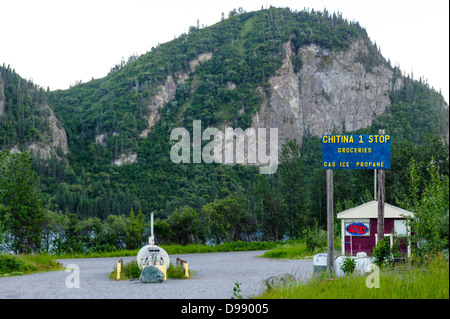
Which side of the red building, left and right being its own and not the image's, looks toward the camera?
front

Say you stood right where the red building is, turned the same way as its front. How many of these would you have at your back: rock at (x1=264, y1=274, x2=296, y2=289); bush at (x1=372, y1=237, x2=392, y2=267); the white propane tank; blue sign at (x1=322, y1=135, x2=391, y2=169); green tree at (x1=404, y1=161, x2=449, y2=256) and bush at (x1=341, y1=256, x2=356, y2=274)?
0

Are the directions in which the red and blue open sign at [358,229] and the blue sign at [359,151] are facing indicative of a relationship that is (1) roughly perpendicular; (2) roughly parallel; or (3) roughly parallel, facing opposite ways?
roughly parallel

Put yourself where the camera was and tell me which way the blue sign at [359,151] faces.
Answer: facing the viewer

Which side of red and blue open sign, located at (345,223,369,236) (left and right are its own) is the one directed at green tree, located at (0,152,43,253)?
right

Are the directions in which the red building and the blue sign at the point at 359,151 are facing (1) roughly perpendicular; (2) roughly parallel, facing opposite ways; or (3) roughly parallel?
roughly parallel

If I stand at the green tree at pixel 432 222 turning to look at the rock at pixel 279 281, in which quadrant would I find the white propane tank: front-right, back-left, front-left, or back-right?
front-right

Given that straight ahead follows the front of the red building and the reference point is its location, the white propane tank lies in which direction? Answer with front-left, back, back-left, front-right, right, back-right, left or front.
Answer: front-right

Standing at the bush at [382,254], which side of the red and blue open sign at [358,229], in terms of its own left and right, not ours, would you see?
front

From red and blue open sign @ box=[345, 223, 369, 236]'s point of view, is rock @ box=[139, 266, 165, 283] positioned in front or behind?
in front

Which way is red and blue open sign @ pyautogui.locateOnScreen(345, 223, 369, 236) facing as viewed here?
toward the camera

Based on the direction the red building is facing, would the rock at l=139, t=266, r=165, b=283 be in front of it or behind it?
in front
